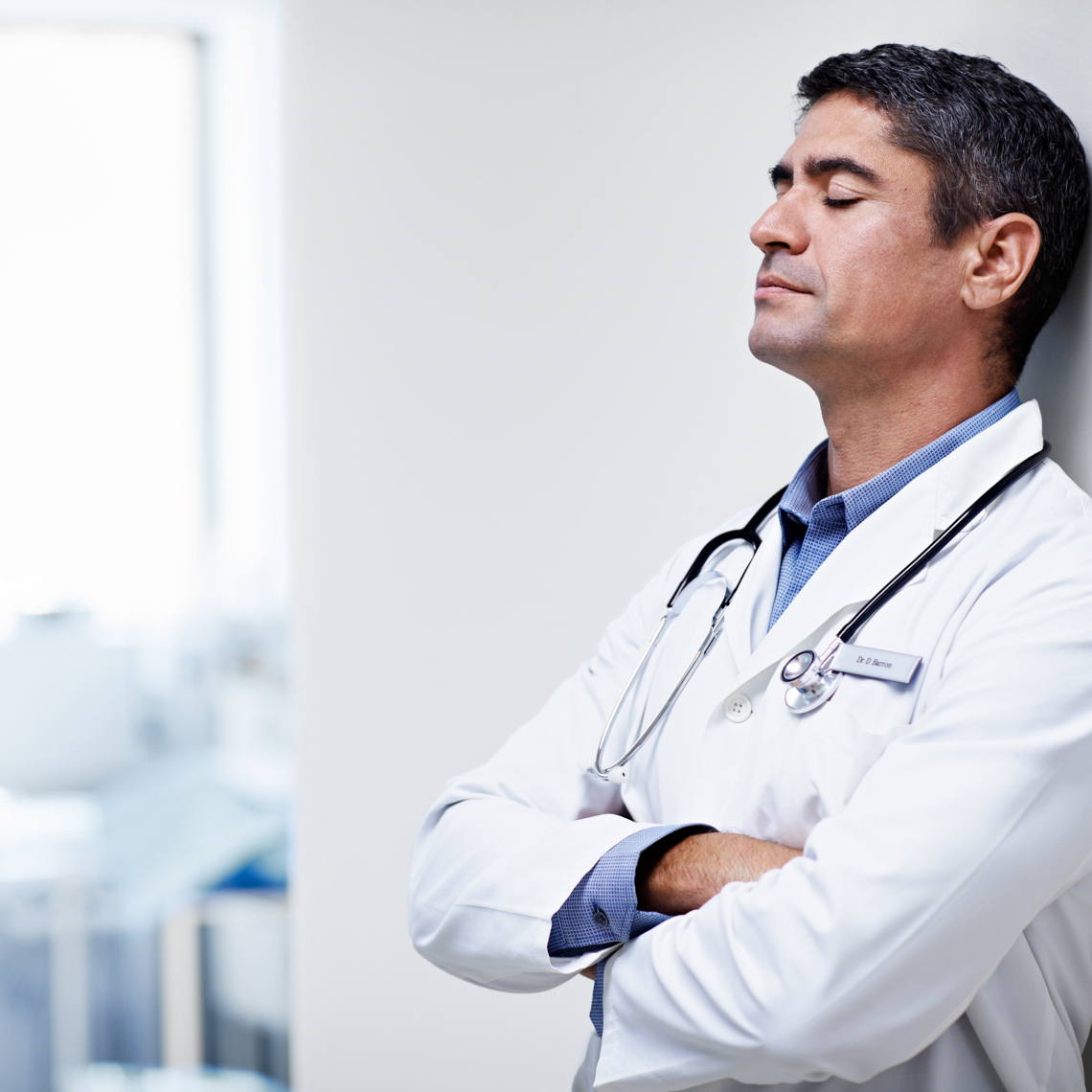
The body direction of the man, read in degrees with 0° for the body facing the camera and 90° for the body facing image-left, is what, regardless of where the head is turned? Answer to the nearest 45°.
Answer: approximately 45°

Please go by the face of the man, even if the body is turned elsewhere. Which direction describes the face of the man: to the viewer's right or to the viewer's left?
to the viewer's left
